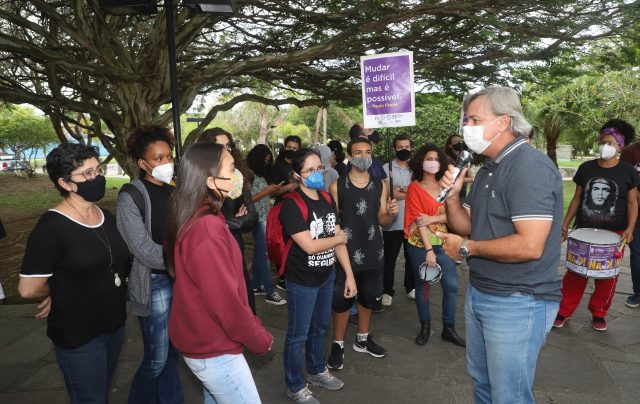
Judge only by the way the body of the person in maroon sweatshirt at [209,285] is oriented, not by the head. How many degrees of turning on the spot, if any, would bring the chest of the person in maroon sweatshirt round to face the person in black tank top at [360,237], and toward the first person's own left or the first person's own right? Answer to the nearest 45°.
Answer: approximately 45° to the first person's own left

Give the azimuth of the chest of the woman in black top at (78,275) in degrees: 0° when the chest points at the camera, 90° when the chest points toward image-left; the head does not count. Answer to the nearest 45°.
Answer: approximately 315°

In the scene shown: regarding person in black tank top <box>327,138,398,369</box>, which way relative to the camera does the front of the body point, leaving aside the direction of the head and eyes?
toward the camera

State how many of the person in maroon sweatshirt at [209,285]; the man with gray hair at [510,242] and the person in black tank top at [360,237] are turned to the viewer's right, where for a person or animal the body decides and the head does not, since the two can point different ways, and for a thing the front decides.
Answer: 1

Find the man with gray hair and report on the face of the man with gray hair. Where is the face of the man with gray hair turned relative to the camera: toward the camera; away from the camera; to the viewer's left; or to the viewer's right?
to the viewer's left

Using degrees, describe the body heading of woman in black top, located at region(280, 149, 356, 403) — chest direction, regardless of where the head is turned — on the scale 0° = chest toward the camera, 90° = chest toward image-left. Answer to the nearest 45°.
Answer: approximately 315°

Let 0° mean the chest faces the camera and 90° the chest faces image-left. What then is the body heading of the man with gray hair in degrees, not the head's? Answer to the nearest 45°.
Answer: approximately 90°

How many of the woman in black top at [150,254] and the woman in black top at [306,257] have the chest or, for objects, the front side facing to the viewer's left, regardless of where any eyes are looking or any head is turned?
0

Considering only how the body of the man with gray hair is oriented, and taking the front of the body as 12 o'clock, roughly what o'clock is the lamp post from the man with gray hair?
The lamp post is roughly at 1 o'clock from the man with gray hair.

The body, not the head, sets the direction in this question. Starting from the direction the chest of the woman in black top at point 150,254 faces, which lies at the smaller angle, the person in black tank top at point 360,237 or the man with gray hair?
the man with gray hair

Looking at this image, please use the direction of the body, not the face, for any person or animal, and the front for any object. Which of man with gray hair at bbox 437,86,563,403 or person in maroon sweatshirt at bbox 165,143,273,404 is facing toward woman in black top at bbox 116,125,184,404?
the man with gray hair

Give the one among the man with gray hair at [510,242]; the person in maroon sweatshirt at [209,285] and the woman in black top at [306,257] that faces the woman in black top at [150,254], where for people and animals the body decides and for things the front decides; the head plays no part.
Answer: the man with gray hair

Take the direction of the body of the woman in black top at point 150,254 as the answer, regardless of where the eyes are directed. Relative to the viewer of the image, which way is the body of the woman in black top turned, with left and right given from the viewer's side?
facing the viewer and to the right of the viewer

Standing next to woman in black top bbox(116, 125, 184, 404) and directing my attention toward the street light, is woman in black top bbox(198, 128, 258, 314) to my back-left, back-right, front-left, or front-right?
front-right
